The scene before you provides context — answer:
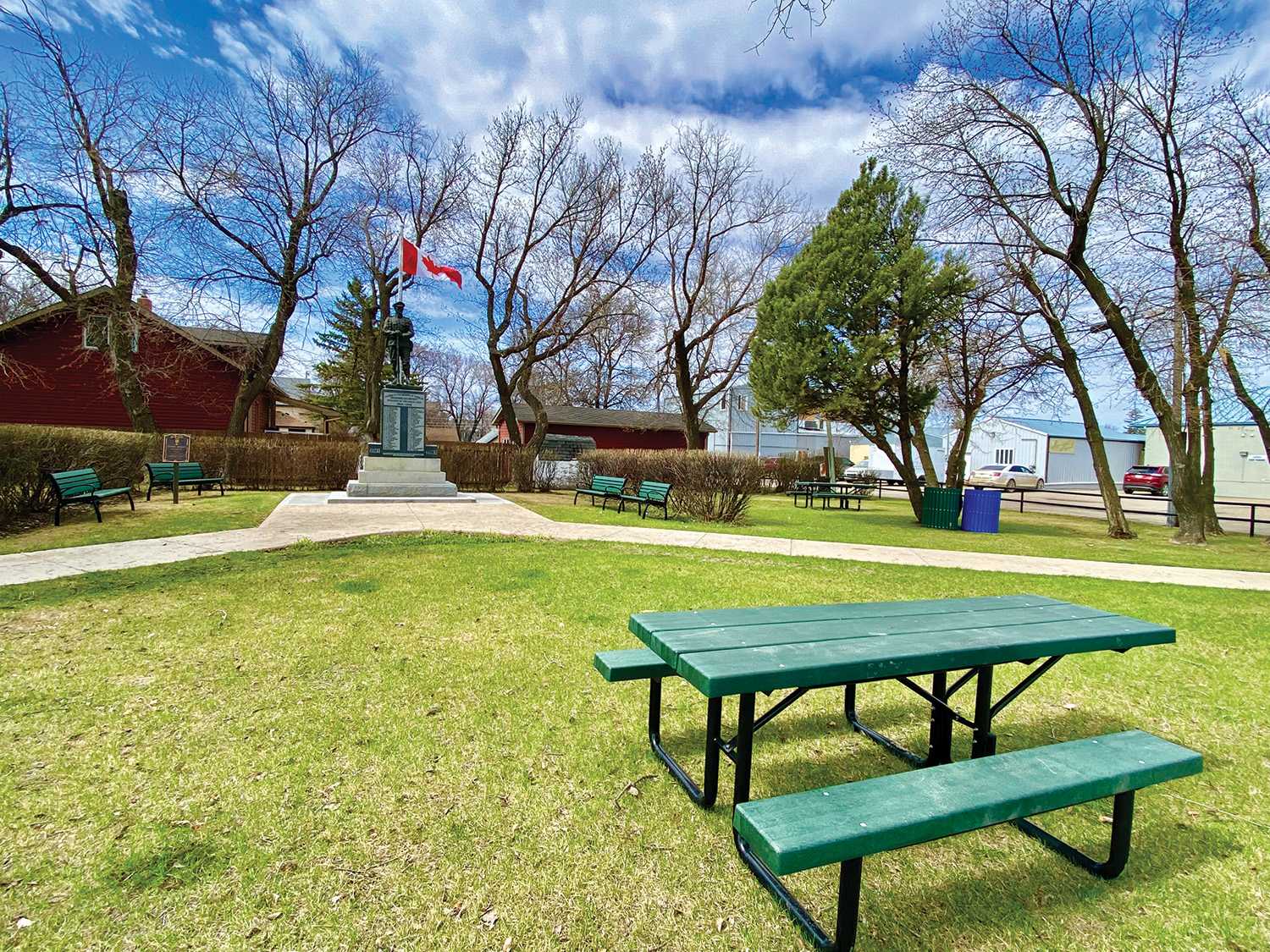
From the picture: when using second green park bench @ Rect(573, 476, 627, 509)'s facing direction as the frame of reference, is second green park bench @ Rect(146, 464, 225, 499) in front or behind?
in front

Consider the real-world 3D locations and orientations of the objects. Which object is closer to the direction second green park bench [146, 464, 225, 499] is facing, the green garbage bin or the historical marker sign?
the green garbage bin

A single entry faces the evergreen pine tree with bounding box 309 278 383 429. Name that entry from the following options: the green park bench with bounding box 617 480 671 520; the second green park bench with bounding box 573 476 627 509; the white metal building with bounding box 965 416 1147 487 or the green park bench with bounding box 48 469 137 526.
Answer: the white metal building

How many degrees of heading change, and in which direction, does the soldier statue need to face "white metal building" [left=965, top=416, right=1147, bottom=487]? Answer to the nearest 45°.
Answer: approximately 90° to its left

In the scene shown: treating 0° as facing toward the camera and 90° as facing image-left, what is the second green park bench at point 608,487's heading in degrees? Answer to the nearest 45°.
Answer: approximately 45°

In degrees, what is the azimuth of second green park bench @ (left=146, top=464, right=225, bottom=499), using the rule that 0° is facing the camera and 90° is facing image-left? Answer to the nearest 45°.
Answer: approximately 315°

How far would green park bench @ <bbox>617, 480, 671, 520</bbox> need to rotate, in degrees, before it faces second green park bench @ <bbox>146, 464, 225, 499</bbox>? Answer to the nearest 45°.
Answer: approximately 45° to its right

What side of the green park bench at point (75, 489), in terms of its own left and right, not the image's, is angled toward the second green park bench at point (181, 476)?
left

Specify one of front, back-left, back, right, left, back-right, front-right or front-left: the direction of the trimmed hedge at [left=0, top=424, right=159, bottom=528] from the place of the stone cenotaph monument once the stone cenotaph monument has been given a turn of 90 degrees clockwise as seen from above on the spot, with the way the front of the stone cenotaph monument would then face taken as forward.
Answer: front-left
